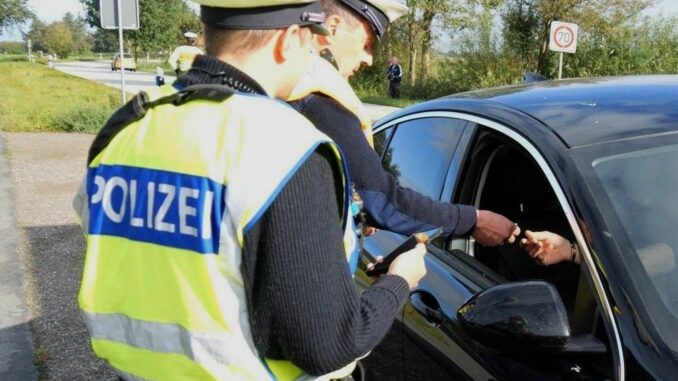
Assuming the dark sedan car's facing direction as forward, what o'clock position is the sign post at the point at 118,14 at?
The sign post is roughly at 6 o'clock from the dark sedan car.

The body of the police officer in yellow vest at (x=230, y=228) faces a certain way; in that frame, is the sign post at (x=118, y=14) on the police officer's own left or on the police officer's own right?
on the police officer's own left

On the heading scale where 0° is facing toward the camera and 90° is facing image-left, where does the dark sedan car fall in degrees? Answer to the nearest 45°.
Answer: approximately 315°

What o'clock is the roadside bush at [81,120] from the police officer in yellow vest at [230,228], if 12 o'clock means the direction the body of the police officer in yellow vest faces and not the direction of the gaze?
The roadside bush is roughly at 10 o'clock from the police officer in yellow vest.

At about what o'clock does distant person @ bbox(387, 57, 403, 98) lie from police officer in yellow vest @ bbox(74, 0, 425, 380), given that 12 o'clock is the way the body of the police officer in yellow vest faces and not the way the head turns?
The distant person is roughly at 11 o'clock from the police officer in yellow vest.

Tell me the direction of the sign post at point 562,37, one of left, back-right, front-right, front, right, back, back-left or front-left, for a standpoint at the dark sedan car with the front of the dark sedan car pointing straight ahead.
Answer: back-left

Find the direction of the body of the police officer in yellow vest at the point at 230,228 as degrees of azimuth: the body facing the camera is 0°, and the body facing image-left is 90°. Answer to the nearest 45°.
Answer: approximately 225°

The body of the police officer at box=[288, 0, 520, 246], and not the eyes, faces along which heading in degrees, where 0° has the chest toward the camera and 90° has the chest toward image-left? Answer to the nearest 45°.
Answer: approximately 270°

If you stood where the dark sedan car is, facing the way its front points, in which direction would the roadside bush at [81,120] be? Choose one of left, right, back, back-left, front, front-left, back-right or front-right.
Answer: back

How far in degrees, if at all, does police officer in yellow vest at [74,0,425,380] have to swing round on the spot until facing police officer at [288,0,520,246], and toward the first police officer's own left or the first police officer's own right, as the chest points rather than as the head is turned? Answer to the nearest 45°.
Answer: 0° — they already face them

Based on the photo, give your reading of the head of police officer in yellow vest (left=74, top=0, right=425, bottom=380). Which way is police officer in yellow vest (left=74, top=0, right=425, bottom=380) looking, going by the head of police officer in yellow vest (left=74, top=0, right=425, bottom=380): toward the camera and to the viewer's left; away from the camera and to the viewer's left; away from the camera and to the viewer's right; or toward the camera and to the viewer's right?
away from the camera and to the viewer's right

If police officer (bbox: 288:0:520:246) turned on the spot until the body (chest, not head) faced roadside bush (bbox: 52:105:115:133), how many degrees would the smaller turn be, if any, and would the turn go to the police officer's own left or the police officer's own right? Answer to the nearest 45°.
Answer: approximately 135° to the police officer's own left
